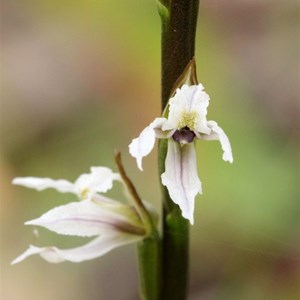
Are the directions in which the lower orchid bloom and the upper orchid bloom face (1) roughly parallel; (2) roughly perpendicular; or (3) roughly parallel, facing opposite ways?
roughly perpendicular

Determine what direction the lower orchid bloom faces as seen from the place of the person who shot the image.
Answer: facing to the left of the viewer

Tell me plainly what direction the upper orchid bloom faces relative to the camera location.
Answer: facing the viewer

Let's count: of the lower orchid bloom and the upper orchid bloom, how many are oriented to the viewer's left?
1

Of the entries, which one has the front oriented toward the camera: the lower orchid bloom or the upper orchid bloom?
the upper orchid bloom
